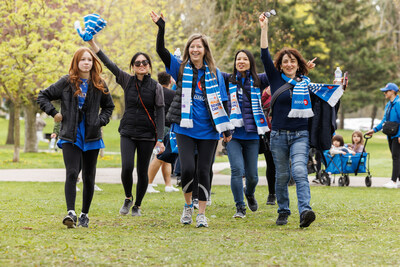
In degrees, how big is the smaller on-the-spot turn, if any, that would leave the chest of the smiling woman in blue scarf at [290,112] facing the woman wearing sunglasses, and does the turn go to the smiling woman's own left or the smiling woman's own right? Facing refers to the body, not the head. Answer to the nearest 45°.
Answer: approximately 90° to the smiling woman's own right

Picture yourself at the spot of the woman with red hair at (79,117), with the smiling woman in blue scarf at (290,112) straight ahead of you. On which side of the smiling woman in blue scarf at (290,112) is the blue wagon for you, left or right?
left

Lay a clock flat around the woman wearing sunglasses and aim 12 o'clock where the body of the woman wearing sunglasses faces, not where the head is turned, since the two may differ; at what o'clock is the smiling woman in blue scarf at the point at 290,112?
The smiling woman in blue scarf is roughly at 10 o'clock from the woman wearing sunglasses.

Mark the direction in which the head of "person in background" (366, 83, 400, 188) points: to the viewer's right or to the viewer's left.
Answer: to the viewer's left

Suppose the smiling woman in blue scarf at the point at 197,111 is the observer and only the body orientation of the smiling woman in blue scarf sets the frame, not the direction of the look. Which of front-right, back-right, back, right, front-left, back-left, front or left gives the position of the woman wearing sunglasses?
back-right

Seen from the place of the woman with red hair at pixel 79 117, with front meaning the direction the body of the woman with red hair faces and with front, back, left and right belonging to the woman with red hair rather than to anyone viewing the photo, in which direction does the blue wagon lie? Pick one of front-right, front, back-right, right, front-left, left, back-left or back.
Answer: back-left

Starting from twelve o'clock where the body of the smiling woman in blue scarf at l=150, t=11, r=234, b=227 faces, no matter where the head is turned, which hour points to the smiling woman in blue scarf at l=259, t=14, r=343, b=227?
the smiling woman in blue scarf at l=259, t=14, r=343, b=227 is roughly at 9 o'clock from the smiling woman in blue scarf at l=150, t=11, r=234, b=227.

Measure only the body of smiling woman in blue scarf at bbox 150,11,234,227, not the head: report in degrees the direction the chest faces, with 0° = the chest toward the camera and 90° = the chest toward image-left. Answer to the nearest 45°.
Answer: approximately 0°

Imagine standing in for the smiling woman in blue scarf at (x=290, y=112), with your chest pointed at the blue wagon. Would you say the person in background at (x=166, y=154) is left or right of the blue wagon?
left

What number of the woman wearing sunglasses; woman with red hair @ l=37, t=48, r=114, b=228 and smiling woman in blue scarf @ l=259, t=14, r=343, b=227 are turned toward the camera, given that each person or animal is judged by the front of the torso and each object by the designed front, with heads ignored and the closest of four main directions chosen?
3
